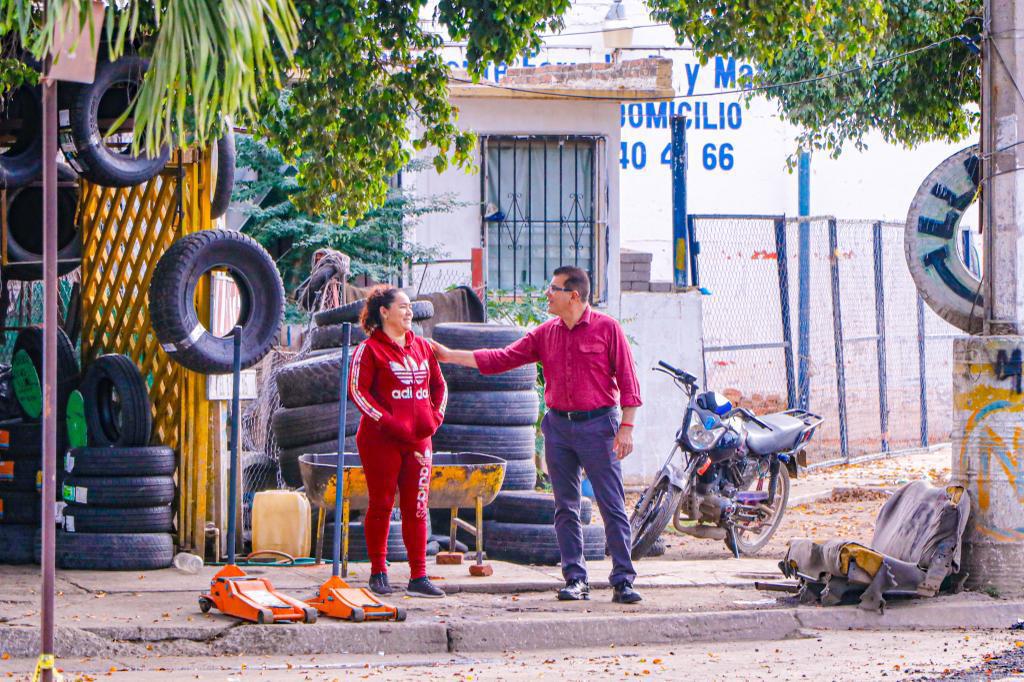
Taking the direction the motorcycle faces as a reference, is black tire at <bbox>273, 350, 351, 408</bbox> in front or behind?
in front

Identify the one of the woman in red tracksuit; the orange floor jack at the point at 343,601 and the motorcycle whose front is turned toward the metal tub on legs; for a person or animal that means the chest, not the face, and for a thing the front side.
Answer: the motorcycle

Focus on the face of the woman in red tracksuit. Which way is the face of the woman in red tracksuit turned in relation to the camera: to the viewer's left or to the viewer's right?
to the viewer's right

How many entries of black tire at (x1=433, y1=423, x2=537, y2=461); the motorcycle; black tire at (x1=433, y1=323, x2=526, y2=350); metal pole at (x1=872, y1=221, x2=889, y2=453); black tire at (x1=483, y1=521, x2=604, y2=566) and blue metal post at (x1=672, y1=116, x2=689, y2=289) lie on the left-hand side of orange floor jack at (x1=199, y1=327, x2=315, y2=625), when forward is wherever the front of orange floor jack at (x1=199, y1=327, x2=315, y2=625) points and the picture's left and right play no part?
6

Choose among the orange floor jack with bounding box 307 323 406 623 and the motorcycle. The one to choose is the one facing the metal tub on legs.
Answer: the motorcycle

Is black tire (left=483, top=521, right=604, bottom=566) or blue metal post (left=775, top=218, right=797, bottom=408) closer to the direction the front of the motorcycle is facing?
the black tire

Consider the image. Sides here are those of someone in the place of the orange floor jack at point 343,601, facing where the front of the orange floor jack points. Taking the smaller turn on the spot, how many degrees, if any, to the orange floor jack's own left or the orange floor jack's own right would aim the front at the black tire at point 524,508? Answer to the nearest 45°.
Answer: approximately 90° to the orange floor jack's own left

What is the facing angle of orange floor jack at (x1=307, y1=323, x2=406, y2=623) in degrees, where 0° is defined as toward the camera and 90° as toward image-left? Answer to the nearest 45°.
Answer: approximately 315°

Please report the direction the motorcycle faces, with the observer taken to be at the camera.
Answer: facing the viewer and to the left of the viewer

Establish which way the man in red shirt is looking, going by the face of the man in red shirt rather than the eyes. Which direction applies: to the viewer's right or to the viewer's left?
to the viewer's left

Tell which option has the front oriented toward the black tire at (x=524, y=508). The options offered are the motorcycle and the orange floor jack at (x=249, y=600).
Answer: the motorcycle

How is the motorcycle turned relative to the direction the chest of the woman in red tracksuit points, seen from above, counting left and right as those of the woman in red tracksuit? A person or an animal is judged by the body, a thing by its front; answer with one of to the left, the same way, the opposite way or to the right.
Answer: to the right

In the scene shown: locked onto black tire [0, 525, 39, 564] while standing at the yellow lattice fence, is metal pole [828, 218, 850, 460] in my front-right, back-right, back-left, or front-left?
back-right

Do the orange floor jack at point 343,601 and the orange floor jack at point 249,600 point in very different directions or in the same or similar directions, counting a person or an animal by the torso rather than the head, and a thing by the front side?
same or similar directions

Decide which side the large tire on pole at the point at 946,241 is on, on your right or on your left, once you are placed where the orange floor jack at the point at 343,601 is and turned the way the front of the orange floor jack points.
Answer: on your left
